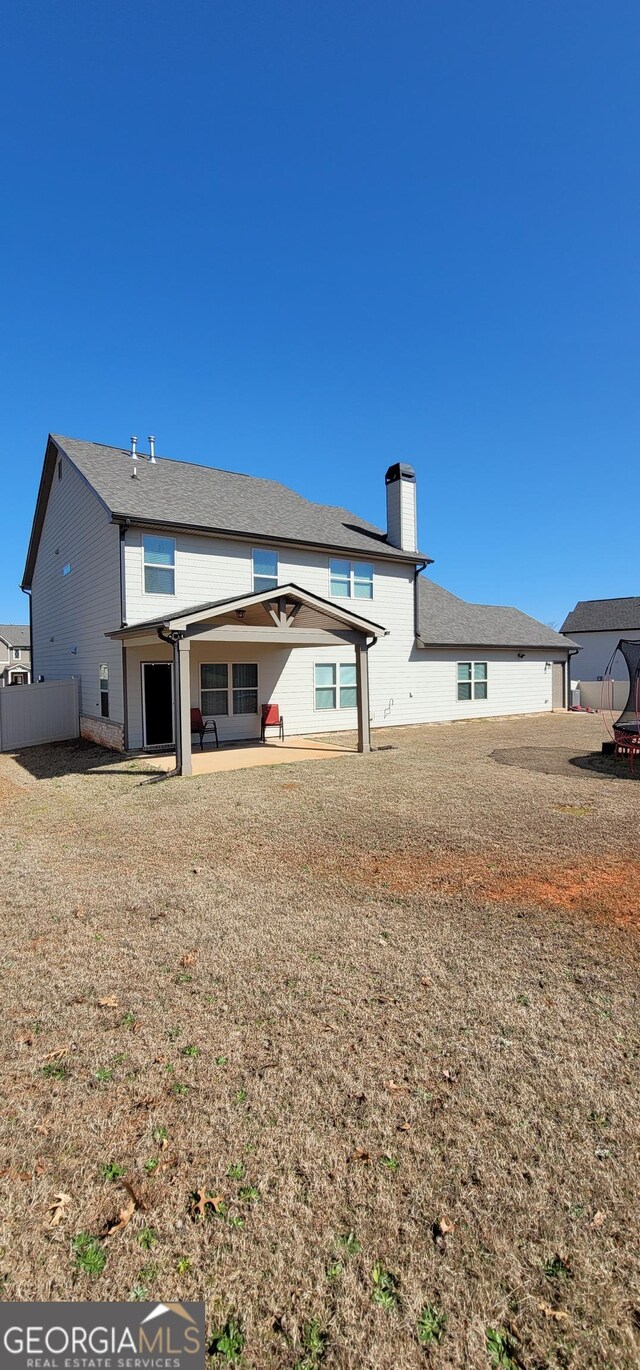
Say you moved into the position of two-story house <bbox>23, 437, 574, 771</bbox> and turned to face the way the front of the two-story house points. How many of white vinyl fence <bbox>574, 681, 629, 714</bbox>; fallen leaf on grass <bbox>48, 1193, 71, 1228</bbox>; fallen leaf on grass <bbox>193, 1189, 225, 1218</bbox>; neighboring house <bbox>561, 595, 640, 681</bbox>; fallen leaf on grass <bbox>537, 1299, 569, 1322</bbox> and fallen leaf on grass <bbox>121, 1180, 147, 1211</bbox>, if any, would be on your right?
2

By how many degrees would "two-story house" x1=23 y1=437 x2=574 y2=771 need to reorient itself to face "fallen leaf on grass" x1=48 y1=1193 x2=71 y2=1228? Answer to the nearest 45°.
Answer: approximately 135° to its left

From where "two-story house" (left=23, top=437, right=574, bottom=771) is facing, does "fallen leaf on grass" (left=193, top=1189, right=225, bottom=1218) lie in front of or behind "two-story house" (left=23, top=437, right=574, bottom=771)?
behind

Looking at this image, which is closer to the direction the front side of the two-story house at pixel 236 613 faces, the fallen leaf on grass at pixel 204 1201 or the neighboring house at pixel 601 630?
the neighboring house

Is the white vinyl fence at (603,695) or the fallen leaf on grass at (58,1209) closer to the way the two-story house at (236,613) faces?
the white vinyl fence

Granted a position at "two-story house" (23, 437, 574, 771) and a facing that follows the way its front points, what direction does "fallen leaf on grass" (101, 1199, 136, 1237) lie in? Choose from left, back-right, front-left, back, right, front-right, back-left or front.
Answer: back-left

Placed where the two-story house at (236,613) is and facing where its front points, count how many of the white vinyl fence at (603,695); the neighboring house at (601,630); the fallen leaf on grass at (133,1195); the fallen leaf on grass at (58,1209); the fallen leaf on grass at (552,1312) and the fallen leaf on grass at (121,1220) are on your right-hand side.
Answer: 2

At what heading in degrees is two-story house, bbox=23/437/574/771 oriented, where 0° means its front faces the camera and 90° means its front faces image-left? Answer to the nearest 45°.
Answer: approximately 135°

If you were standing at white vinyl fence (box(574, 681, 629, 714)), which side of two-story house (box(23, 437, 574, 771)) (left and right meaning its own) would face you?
right

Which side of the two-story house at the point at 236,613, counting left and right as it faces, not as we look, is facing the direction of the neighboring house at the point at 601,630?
right

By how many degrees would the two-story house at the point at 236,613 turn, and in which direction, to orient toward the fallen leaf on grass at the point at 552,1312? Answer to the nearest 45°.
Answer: approximately 135° to its left

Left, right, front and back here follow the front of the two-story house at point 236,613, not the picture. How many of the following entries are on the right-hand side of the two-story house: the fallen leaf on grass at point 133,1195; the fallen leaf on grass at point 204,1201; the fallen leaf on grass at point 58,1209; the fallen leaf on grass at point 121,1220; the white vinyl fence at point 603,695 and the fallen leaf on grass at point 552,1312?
1
